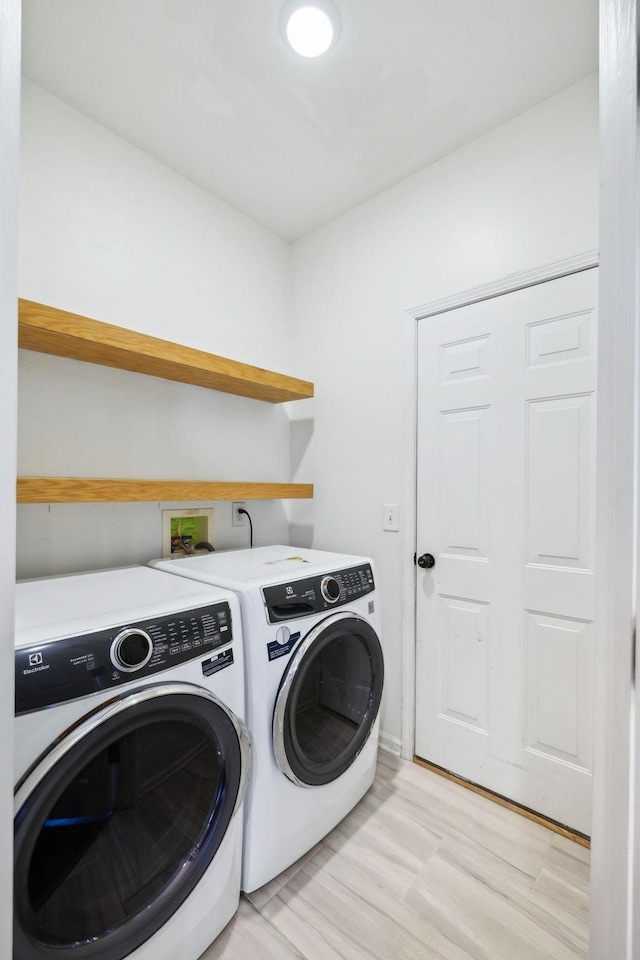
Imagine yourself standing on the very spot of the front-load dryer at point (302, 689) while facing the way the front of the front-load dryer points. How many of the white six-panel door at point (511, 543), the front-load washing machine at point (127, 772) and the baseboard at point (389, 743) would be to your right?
1

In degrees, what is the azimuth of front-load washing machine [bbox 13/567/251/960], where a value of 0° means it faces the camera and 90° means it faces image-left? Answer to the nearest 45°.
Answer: approximately 315°

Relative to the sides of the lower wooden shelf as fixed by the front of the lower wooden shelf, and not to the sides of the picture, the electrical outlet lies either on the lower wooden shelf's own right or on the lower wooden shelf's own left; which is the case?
on the lower wooden shelf's own left

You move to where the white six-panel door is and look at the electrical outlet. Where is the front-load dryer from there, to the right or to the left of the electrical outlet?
left

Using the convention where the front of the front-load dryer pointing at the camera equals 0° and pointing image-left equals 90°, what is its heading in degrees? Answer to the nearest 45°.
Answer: approximately 315°

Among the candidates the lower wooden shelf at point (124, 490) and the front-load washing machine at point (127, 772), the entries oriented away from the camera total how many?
0
